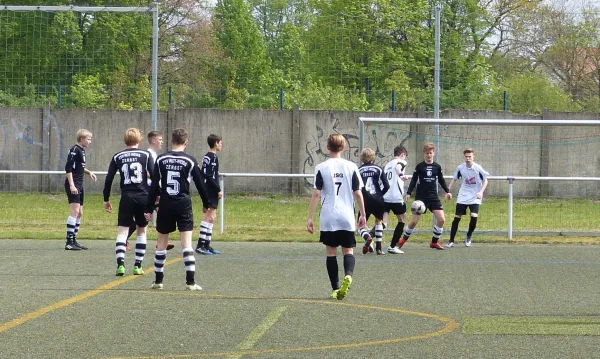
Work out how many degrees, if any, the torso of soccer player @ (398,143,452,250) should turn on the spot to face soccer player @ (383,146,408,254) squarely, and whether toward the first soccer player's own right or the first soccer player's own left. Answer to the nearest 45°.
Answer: approximately 45° to the first soccer player's own right

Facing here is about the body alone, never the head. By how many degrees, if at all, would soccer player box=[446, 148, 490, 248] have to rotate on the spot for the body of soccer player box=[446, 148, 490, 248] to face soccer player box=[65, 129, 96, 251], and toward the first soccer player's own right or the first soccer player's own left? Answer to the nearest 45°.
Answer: approximately 90° to the first soccer player's own right

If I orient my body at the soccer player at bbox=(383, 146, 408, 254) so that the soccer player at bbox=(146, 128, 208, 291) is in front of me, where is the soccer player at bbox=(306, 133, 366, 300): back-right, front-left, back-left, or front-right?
front-left

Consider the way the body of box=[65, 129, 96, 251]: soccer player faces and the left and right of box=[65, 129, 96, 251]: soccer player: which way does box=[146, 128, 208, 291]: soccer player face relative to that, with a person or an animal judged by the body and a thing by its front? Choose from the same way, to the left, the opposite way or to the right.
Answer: to the left

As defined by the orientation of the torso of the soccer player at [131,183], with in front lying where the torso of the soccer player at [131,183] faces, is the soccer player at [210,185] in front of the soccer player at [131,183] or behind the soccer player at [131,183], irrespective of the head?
in front

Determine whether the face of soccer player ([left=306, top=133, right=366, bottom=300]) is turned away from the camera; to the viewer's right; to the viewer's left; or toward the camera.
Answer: away from the camera

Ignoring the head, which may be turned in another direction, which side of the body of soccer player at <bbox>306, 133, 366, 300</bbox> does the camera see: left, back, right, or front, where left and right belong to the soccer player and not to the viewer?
back

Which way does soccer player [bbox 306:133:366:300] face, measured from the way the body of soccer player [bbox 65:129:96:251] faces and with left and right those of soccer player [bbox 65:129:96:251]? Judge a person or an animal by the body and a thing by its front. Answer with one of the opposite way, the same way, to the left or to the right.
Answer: to the left

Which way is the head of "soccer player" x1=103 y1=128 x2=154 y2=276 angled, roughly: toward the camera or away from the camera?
away from the camera

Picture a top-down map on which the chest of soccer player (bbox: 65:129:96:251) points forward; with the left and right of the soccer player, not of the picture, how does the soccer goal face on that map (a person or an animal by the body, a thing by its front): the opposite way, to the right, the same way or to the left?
to the right

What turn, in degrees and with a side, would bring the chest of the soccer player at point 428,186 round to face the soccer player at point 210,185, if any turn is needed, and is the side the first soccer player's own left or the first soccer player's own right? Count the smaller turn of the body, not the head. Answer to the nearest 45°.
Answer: approximately 45° to the first soccer player's own right

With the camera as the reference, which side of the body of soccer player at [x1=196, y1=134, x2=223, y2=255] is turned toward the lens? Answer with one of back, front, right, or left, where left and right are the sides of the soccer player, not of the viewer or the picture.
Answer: right

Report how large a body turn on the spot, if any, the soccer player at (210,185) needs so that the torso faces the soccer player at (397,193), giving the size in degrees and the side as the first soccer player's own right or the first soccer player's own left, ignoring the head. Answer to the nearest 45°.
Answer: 0° — they already face them

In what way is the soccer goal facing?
toward the camera

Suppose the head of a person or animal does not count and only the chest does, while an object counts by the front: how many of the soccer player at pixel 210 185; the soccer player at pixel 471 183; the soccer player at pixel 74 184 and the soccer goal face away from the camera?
0

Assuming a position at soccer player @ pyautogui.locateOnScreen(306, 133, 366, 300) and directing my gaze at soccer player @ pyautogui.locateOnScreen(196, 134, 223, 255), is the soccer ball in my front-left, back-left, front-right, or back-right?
front-right

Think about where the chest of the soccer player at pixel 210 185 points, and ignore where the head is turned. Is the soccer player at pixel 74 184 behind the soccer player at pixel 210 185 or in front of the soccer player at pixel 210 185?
behind

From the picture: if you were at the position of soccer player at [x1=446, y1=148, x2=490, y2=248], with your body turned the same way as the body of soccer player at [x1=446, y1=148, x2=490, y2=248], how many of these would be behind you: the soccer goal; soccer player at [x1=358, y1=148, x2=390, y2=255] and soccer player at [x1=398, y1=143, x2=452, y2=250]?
1

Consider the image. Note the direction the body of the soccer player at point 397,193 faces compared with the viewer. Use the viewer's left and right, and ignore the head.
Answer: facing away from the viewer and to the right of the viewer

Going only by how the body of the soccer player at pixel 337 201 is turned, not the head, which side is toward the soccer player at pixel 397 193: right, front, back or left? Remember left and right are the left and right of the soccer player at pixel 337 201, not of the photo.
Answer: front

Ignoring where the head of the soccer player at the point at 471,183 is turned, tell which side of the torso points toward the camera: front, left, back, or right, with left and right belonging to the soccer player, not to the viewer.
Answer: front
